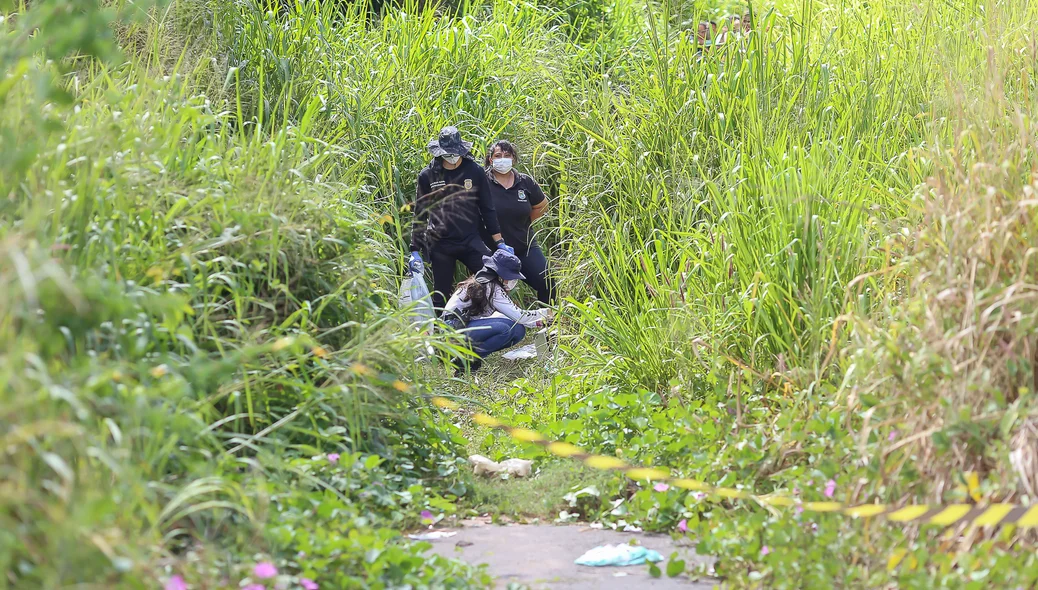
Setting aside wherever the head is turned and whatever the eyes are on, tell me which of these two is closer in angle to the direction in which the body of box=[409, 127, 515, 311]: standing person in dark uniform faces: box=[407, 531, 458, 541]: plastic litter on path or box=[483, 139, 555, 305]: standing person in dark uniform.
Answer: the plastic litter on path

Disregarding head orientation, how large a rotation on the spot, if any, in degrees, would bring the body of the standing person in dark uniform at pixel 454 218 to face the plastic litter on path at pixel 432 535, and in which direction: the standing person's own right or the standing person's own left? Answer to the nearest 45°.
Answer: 0° — they already face it

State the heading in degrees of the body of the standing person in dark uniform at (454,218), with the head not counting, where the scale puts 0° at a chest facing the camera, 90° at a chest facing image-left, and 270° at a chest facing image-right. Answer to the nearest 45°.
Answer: approximately 0°

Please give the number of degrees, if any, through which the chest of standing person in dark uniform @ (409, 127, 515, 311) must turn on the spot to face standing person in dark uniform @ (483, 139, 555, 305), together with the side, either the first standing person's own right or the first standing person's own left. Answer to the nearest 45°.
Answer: approximately 135° to the first standing person's own left
